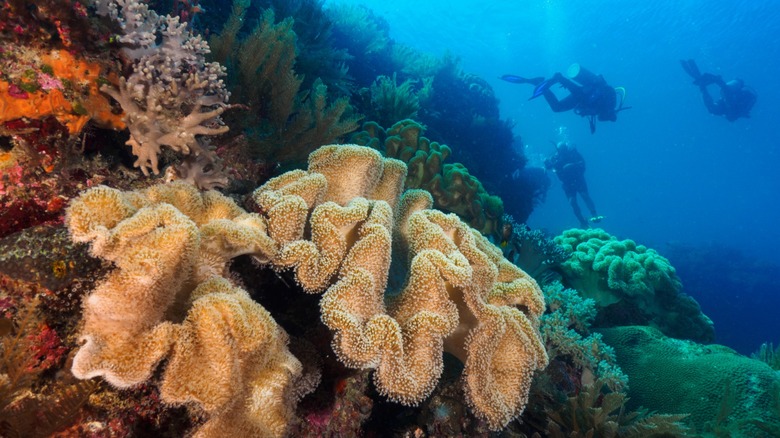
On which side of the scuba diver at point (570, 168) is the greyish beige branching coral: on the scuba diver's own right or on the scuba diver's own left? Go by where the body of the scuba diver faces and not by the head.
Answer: on the scuba diver's own left

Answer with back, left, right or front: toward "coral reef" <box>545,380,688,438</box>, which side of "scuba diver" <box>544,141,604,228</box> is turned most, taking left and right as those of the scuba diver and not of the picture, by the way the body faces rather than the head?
left

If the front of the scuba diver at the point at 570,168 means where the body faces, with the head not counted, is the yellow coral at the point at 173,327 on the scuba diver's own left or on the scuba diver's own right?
on the scuba diver's own left

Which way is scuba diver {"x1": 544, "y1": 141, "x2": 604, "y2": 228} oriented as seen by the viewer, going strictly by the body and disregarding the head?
to the viewer's left

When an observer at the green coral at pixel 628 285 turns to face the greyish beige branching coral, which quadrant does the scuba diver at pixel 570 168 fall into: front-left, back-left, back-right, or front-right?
back-right
